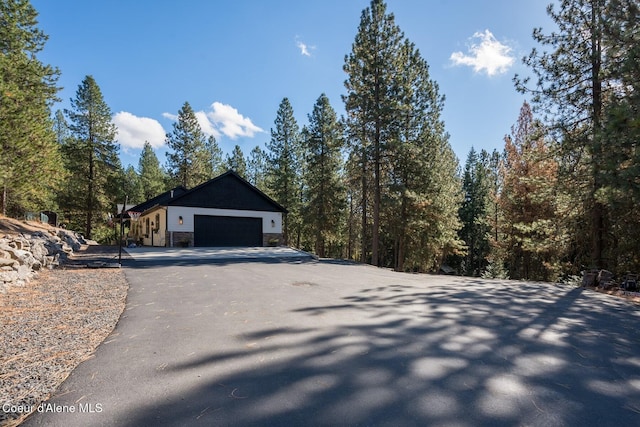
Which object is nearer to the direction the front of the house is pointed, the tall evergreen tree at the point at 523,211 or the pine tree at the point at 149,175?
the tall evergreen tree

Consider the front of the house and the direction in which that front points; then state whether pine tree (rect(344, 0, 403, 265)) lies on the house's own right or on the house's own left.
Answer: on the house's own left

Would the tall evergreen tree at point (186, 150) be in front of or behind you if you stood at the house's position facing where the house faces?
behind

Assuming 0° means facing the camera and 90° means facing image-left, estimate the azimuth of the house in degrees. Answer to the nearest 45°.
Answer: approximately 0°

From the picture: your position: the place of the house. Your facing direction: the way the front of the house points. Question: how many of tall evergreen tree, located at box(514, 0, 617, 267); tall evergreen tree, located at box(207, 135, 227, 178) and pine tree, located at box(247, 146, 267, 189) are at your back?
2

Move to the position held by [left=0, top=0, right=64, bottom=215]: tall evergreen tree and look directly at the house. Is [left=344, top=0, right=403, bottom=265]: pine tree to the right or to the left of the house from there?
right

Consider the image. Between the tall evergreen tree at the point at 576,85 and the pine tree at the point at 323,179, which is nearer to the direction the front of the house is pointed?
the tall evergreen tree

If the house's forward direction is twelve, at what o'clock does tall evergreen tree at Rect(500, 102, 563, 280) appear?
The tall evergreen tree is roughly at 10 o'clock from the house.

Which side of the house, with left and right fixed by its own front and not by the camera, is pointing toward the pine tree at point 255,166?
back

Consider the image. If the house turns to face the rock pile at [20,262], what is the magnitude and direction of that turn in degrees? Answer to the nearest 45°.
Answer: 0° — it already faces it

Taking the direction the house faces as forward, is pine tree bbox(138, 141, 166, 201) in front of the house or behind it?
behind

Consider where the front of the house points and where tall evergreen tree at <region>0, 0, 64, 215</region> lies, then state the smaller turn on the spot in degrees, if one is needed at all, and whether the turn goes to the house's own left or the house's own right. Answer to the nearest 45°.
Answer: approximately 45° to the house's own right

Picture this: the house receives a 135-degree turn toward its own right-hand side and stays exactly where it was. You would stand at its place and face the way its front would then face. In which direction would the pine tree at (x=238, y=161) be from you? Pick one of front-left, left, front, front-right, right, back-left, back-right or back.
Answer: front-right
